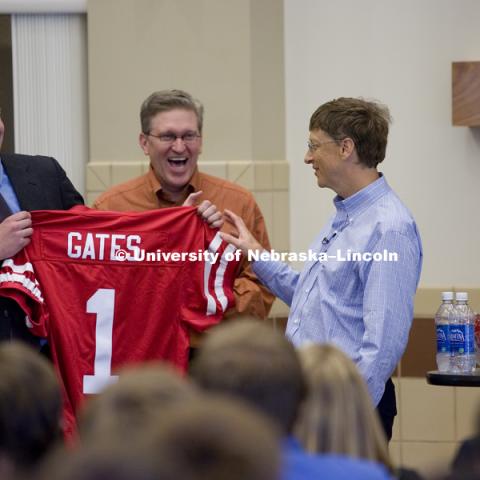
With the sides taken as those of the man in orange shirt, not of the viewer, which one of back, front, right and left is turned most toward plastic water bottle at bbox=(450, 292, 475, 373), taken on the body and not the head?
left

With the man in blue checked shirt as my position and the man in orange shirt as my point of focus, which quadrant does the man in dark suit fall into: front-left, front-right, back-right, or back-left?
front-left

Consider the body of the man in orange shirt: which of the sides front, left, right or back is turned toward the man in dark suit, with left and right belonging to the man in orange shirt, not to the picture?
right

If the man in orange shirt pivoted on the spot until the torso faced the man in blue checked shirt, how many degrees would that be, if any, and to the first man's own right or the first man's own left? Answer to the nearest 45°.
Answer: approximately 45° to the first man's own left

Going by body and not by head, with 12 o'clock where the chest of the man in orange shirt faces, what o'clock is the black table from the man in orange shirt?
The black table is roughly at 10 o'clock from the man in orange shirt.

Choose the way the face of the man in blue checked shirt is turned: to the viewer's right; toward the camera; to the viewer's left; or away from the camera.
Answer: to the viewer's left

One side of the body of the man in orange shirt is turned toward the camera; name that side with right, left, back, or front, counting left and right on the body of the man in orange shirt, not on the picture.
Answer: front
